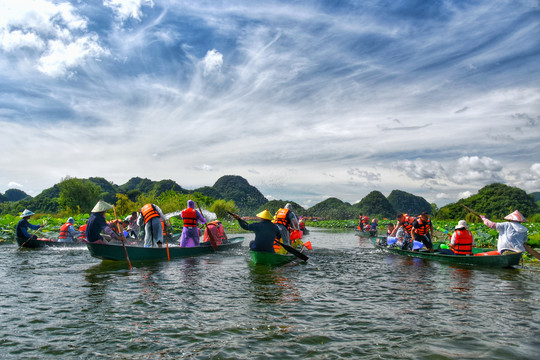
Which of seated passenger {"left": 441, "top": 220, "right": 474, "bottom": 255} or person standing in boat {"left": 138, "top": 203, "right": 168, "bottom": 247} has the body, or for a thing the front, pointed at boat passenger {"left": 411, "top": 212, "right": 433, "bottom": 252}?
the seated passenger

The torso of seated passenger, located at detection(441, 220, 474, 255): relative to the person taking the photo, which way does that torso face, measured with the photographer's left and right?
facing away from the viewer and to the left of the viewer

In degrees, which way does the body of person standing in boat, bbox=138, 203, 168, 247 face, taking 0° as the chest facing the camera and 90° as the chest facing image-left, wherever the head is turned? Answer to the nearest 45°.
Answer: approximately 180°

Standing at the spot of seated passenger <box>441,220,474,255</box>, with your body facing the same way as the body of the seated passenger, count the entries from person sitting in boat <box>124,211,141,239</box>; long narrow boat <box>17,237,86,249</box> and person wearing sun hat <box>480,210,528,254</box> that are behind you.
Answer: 1

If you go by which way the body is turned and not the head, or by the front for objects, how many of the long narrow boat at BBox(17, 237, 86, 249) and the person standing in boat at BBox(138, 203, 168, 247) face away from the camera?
1

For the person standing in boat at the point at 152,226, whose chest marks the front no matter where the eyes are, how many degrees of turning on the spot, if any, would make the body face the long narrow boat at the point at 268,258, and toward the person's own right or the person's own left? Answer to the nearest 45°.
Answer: approximately 135° to the person's own right
